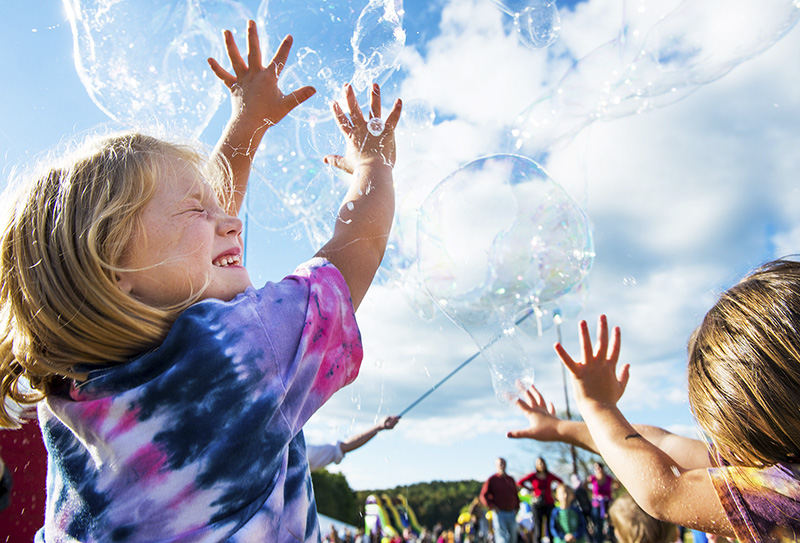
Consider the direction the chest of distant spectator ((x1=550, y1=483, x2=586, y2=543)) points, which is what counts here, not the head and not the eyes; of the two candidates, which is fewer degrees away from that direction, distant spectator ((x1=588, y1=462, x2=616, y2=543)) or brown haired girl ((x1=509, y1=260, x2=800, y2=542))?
the brown haired girl

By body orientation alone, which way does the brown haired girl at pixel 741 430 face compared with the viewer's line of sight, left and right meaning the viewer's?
facing away from the viewer and to the left of the viewer

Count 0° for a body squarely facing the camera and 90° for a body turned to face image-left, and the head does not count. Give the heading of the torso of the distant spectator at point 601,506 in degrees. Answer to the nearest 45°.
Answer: approximately 0°

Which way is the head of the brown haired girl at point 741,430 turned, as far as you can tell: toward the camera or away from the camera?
away from the camera

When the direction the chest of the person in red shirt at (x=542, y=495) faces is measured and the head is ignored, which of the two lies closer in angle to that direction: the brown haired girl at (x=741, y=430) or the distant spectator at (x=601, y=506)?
the brown haired girl

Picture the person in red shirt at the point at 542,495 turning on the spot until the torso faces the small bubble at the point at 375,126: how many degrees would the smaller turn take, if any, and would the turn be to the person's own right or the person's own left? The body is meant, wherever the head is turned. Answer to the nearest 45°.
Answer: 0° — they already face it

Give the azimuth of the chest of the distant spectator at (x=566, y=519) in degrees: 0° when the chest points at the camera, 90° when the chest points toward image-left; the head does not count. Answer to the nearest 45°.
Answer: approximately 0°
